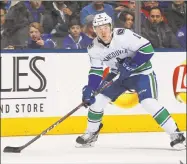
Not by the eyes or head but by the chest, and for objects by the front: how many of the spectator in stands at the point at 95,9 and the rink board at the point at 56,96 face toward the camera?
2

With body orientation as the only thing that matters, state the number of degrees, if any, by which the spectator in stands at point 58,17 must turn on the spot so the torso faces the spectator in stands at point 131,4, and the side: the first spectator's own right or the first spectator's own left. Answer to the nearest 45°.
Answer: approximately 45° to the first spectator's own left

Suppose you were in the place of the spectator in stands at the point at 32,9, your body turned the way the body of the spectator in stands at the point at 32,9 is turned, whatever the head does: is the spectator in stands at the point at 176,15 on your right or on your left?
on your left

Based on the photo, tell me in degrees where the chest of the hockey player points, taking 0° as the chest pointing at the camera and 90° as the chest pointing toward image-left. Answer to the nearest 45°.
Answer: approximately 45°

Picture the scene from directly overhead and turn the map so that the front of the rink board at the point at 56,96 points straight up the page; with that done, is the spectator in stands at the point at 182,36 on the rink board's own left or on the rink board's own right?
on the rink board's own left

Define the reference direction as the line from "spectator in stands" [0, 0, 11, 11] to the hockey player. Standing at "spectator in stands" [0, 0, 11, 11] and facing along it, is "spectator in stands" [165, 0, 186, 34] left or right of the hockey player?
left

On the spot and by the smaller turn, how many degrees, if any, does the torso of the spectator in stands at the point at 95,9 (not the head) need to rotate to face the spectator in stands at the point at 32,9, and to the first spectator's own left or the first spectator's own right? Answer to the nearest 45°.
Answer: approximately 90° to the first spectator's own right

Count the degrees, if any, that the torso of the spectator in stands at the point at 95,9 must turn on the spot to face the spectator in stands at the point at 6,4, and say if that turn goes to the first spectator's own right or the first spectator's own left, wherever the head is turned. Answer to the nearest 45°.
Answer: approximately 90° to the first spectator's own right

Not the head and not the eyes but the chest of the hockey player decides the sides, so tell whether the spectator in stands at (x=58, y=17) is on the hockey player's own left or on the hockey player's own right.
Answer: on the hockey player's own right

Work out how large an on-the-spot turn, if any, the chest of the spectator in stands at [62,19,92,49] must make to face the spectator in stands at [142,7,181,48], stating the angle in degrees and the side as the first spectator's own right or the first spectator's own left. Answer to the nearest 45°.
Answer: approximately 90° to the first spectator's own left

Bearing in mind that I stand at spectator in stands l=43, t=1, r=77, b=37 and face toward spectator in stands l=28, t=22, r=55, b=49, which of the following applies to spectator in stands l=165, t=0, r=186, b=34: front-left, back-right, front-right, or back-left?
back-left
